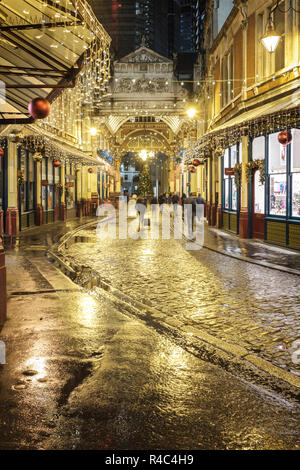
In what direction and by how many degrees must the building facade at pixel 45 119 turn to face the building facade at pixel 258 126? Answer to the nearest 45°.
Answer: approximately 45° to its right

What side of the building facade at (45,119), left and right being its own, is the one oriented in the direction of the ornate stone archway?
left

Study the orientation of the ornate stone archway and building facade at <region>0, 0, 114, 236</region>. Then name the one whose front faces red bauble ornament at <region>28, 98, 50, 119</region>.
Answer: the ornate stone archway

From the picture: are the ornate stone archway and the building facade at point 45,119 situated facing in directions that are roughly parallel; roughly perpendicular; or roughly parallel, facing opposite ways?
roughly perpendicular

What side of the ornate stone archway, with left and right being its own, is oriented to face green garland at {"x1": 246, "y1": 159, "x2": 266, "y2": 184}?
front

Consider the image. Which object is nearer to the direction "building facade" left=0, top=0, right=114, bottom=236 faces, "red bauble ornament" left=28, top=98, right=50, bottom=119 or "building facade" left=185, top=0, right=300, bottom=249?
the building facade

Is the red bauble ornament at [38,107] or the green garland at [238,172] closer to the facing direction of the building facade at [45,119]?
the green garland

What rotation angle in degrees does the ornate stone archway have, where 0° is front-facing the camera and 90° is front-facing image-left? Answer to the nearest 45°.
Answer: approximately 0°

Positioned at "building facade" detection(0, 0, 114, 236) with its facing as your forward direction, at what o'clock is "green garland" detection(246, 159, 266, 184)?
The green garland is roughly at 1 o'clock from the building facade.

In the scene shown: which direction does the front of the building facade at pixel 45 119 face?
to the viewer's right

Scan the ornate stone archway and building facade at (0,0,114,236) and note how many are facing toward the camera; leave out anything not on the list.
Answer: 1

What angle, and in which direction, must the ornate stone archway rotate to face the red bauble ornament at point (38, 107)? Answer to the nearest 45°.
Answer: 0° — it already faces it

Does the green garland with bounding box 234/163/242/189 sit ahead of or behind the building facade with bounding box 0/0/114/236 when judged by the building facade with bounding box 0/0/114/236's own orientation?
ahead
